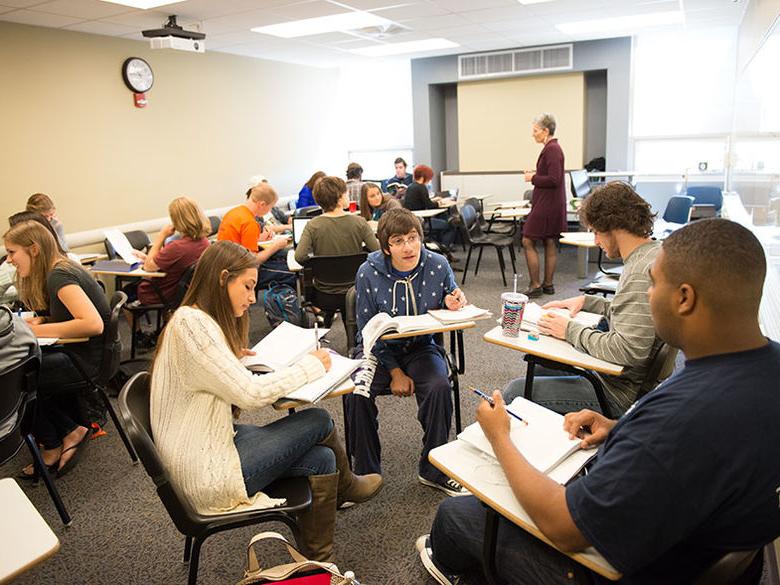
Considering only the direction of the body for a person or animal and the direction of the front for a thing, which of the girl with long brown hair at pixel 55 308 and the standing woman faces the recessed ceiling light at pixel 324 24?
the standing woman

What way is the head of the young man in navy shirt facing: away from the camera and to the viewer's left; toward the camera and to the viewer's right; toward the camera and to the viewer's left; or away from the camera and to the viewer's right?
away from the camera and to the viewer's left

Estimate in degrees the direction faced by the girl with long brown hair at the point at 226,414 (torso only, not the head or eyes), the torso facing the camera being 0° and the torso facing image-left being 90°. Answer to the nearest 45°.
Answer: approximately 270°

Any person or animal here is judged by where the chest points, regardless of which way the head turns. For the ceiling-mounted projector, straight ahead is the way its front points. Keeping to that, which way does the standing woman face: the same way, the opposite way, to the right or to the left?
the opposite way

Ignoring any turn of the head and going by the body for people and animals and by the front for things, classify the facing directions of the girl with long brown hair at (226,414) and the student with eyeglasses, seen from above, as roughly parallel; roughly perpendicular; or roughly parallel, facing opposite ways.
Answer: roughly perpendicular

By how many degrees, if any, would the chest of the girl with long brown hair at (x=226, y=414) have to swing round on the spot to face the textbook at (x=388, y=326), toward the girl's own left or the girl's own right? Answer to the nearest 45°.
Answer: approximately 45° to the girl's own left

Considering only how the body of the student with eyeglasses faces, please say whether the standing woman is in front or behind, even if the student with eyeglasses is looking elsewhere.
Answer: behind

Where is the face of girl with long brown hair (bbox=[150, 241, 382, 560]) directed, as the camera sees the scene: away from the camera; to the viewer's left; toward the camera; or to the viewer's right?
to the viewer's right

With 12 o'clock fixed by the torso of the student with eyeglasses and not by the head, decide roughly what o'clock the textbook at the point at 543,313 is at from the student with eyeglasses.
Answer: The textbook is roughly at 9 o'clock from the student with eyeglasses.

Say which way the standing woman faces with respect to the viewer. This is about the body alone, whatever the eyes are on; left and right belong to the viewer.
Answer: facing to the left of the viewer
